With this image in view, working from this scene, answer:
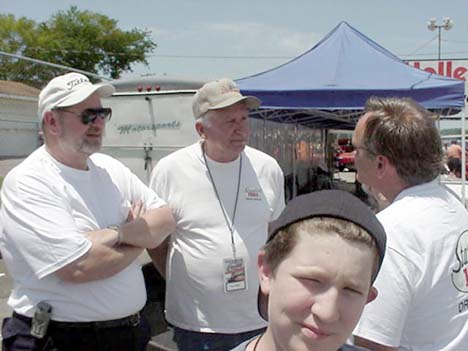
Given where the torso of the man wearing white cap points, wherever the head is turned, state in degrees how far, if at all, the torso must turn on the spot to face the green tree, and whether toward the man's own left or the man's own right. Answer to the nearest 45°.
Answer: approximately 135° to the man's own left

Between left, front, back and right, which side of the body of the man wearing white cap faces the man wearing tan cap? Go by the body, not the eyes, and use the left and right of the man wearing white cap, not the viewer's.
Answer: left

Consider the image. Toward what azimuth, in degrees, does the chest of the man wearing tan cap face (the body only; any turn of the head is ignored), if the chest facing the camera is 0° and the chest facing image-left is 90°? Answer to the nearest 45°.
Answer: approximately 315°

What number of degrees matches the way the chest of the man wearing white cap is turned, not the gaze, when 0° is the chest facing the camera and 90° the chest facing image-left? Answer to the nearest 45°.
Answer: approximately 315°

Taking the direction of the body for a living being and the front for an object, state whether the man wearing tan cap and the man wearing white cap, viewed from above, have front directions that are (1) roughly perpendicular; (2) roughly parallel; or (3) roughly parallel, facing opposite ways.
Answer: roughly parallel

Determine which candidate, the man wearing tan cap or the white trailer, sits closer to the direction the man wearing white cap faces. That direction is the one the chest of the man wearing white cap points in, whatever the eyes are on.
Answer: the man wearing tan cap

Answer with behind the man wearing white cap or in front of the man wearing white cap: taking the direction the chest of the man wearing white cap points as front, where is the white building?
behind

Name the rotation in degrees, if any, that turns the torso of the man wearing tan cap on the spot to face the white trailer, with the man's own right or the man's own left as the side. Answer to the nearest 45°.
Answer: approximately 135° to the man's own left

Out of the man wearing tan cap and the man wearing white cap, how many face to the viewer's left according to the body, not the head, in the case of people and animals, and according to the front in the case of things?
0

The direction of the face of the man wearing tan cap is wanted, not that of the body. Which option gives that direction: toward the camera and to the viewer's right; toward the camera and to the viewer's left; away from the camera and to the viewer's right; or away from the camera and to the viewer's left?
toward the camera and to the viewer's right
